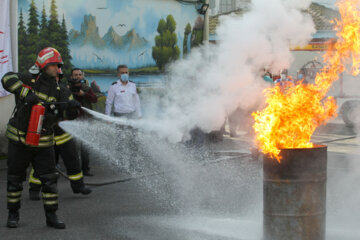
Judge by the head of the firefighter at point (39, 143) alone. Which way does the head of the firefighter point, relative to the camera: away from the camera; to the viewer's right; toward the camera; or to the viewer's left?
to the viewer's right

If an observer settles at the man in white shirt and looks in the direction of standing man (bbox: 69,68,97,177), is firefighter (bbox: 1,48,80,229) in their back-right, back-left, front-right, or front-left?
front-left

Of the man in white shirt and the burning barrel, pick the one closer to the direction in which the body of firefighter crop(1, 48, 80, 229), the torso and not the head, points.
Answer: the burning barrel

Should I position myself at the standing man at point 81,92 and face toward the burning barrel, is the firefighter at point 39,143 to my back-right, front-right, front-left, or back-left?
front-right

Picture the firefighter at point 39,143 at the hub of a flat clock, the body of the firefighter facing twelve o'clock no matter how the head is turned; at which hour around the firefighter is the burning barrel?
The burning barrel is roughly at 12 o'clock from the firefighter.

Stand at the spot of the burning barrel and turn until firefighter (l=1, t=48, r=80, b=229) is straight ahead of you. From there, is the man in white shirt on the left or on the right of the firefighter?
right

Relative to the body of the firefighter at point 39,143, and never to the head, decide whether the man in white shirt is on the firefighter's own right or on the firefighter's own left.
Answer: on the firefighter's own left

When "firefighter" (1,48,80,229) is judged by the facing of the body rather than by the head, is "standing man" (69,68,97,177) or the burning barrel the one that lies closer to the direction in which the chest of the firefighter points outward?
the burning barrel

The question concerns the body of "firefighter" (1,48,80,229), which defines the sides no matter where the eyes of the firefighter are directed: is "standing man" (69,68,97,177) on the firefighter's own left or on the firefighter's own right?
on the firefighter's own left

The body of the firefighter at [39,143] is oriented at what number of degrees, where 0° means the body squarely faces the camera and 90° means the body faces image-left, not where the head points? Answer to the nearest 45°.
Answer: approximately 315°
